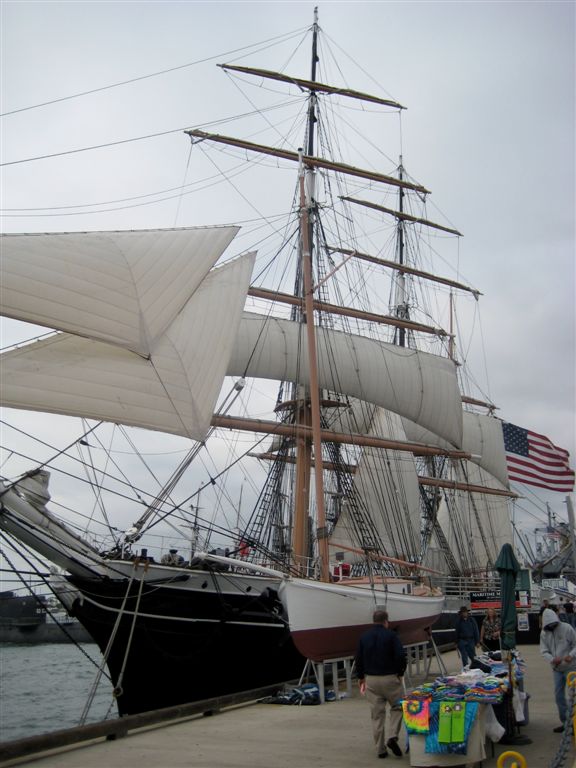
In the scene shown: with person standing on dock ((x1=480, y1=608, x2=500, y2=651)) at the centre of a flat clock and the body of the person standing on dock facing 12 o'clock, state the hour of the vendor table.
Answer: The vendor table is roughly at 12 o'clock from the person standing on dock.

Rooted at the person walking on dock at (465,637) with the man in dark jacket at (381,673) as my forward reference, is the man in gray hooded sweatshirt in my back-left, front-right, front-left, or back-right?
front-left

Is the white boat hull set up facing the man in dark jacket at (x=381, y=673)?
no

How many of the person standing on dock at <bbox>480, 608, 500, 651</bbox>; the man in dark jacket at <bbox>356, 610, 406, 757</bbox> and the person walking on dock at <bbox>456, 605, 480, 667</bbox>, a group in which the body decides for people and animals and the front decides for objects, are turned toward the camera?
2

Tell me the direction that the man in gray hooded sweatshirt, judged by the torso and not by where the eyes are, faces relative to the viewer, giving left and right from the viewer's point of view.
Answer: facing the viewer and to the left of the viewer

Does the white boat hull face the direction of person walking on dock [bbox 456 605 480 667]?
no

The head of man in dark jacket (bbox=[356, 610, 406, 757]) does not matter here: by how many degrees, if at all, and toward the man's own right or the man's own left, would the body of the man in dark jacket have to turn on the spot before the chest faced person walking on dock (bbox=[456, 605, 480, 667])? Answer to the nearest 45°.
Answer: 0° — they already face them

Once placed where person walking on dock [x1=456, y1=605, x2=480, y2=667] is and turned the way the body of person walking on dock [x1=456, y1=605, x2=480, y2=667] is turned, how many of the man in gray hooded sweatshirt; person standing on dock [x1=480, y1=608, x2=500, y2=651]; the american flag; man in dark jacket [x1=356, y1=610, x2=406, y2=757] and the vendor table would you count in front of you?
3

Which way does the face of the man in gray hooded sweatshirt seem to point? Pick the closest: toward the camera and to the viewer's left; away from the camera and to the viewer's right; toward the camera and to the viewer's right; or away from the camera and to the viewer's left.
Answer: toward the camera and to the viewer's left

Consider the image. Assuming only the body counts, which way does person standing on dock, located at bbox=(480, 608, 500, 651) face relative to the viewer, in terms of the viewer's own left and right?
facing the viewer

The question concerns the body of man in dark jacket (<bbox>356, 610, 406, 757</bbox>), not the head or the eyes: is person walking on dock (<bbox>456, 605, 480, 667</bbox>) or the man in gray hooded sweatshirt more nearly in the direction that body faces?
the person walking on dock

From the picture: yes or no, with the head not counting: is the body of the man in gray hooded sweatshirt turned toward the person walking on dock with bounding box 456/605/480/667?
no

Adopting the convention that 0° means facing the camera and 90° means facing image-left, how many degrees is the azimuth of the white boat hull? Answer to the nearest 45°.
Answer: approximately 45°

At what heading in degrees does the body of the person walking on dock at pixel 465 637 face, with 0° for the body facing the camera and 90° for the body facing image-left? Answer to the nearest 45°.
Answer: approximately 0°

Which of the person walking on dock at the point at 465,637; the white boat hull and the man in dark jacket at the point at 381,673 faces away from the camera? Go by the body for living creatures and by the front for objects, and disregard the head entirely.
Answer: the man in dark jacket

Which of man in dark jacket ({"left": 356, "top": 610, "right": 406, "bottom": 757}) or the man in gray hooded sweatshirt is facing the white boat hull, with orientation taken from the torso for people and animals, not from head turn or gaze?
the man in dark jacket

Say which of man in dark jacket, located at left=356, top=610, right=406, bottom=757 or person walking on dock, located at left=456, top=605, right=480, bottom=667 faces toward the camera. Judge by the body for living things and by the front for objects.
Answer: the person walking on dock

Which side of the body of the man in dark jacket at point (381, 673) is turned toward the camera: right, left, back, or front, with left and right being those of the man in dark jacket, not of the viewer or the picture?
back

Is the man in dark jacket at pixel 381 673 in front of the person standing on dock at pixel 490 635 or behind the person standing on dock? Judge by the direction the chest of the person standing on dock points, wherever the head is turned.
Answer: in front
